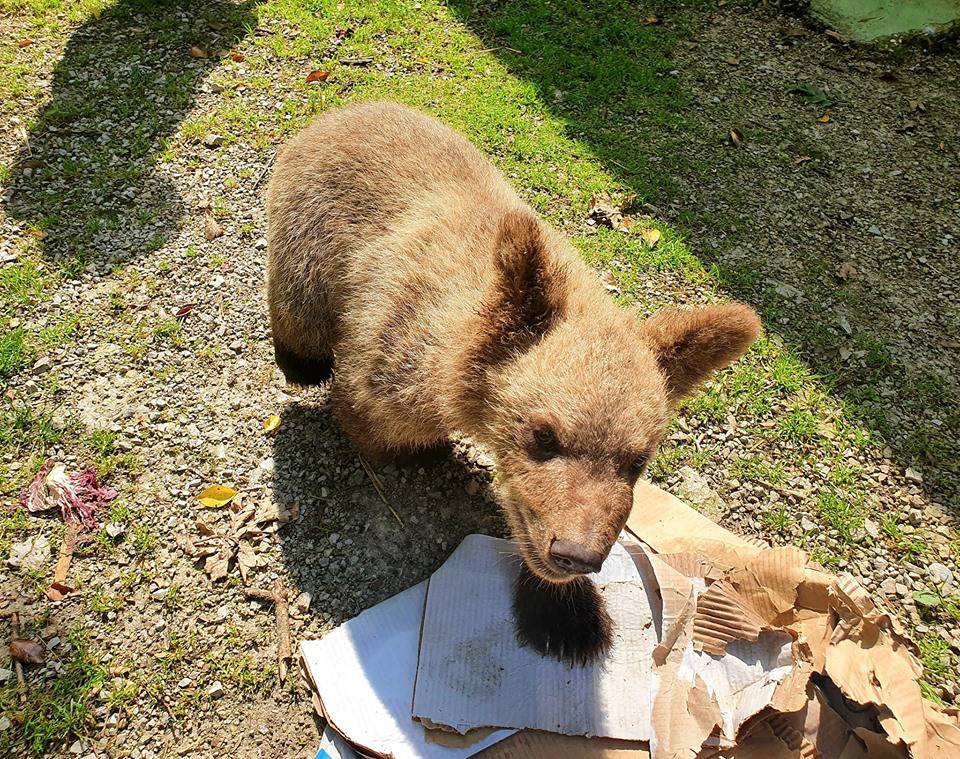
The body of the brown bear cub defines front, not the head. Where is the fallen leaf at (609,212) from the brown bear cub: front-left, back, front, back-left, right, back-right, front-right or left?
back-left

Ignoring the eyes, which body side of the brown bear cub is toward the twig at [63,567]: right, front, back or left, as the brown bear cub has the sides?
right

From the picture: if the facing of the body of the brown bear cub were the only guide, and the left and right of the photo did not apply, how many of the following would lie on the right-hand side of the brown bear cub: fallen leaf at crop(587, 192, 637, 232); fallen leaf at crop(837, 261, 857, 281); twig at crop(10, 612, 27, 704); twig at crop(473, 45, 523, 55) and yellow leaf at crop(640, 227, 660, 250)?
1

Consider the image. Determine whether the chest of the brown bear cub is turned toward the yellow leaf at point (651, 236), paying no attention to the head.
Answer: no

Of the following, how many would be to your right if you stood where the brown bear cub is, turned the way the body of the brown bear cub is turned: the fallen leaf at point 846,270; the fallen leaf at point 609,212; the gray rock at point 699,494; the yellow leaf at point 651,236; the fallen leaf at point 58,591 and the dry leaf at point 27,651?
2

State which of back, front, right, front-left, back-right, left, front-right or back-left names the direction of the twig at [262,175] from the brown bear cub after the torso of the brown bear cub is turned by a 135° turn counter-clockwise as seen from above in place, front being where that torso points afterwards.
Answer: front-left

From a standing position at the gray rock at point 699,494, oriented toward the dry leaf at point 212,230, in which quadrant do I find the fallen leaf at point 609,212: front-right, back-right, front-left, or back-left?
front-right

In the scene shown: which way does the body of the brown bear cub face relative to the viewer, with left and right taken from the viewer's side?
facing the viewer and to the right of the viewer

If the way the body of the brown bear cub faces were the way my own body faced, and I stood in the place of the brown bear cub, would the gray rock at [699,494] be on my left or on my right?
on my left

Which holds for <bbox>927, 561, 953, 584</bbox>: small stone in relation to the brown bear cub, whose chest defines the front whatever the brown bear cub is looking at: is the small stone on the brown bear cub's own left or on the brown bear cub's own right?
on the brown bear cub's own left

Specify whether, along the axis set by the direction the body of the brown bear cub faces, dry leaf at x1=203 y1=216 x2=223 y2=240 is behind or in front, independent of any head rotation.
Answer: behind

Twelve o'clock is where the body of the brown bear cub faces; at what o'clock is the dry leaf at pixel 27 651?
The dry leaf is roughly at 3 o'clock from the brown bear cub.

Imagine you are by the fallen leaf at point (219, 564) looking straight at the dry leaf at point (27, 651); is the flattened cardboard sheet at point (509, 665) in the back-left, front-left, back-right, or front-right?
back-left

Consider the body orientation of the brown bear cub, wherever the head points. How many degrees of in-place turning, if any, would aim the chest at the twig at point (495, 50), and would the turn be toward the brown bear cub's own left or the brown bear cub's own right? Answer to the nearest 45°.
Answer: approximately 135° to the brown bear cub's own left
